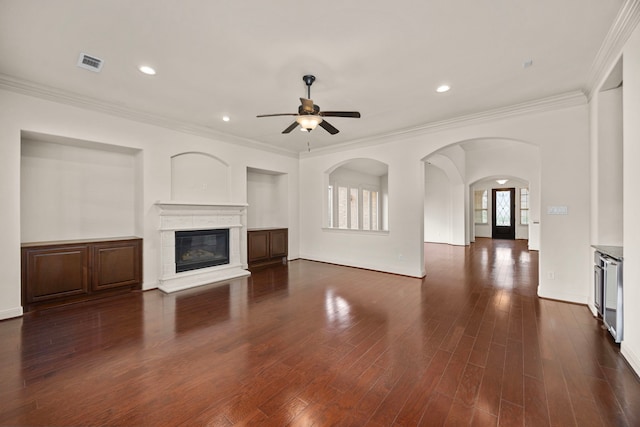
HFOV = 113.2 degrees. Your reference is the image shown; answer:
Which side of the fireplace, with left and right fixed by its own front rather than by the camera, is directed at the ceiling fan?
front

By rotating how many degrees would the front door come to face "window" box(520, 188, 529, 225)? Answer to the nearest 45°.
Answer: approximately 90° to its left

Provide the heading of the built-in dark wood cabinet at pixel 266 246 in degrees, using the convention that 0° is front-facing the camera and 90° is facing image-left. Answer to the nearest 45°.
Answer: approximately 315°

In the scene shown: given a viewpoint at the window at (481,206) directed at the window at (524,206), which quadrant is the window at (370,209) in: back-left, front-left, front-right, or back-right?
back-right

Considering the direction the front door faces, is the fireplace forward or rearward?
forward

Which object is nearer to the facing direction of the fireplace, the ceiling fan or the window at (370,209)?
the ceiling fan

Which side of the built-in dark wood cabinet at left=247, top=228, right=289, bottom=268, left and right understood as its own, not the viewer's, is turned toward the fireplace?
right

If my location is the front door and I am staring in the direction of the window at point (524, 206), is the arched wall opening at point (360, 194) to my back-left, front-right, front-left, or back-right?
back-right
